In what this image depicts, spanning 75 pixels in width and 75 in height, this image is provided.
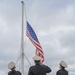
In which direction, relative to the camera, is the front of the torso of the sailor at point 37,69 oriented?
away from the camera

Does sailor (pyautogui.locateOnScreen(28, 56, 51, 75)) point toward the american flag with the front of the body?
yes
